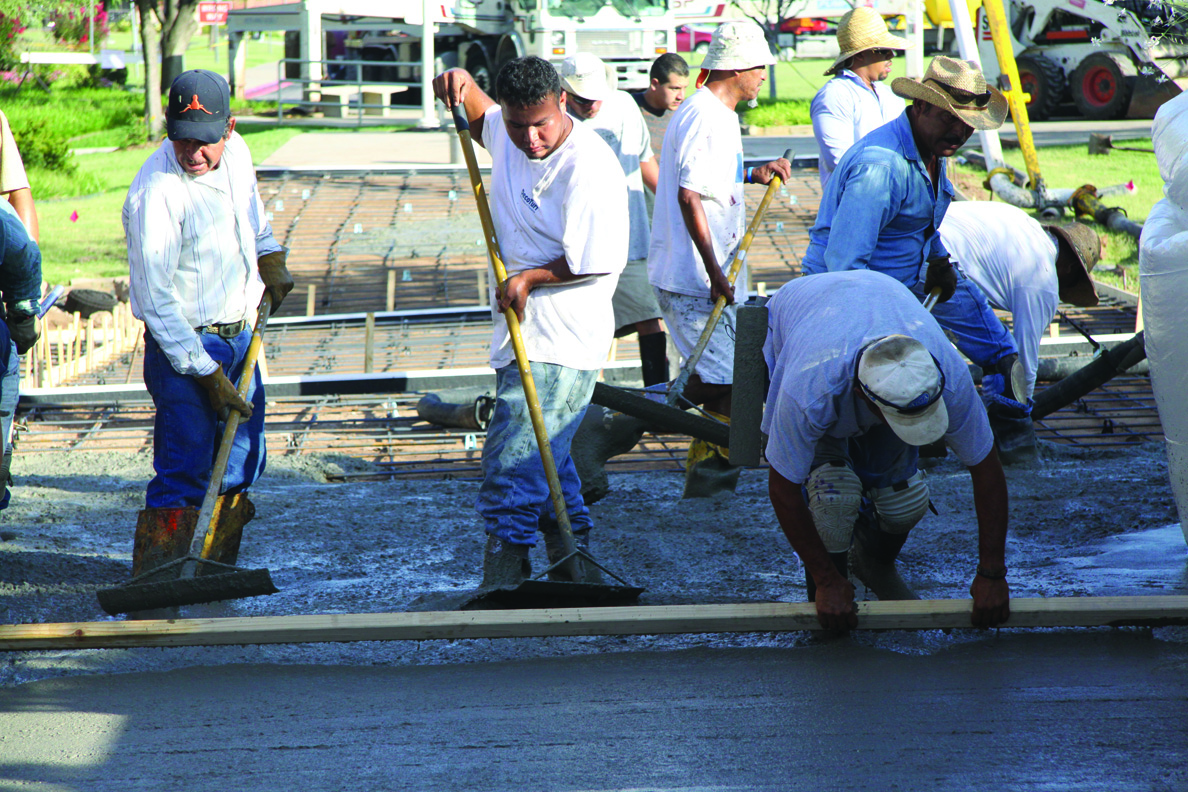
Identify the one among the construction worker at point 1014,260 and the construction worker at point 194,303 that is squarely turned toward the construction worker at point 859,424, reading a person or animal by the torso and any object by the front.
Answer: the construction worker at point 194,303

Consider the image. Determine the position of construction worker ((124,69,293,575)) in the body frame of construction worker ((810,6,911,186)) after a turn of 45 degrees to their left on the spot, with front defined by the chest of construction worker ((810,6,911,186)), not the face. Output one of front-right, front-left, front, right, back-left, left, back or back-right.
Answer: back-right

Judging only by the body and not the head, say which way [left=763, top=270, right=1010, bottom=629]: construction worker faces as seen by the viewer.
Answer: toward the camera

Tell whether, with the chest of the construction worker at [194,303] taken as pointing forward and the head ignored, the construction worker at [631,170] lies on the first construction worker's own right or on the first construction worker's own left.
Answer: on the first construction worker's own left

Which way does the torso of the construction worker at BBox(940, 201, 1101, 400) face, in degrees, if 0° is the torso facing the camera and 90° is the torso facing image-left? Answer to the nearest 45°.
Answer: approximately 270°

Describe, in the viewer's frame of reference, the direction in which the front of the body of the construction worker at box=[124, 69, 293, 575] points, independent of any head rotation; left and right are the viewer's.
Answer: facing the viewer and to the right of the viewer

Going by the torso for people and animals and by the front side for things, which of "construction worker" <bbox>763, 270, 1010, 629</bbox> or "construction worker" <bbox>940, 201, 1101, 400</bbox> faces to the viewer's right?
"construction worker" <bbox>940, 201, 1101, 400</bbox>

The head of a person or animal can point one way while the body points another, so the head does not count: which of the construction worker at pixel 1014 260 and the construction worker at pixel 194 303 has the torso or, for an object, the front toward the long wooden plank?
the construction worker at pixel 194 303

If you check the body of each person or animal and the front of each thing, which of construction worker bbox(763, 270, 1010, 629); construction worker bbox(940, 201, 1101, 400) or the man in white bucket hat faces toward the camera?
construction worker bbox(763, 270, 1010, 629)
